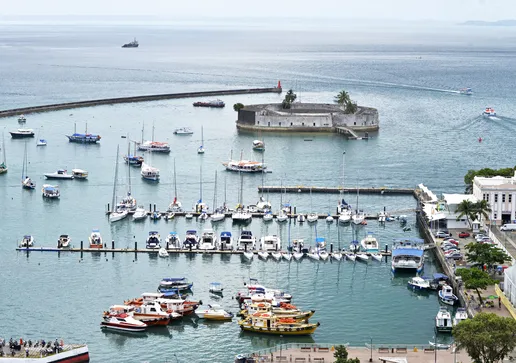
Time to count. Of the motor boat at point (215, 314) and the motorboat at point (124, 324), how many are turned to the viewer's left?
1

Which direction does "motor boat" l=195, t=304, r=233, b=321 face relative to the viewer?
to the viewer's left

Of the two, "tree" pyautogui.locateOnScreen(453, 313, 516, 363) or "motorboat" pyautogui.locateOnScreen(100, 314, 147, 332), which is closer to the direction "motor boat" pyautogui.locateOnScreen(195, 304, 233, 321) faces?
the motorboat

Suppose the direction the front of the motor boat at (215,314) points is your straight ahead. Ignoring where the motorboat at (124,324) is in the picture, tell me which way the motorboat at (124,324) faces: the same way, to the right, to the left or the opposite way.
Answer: the opposite way

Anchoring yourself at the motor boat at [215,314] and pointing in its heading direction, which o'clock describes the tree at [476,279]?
The tree is roughly at 6 o'clock from the motor boat.

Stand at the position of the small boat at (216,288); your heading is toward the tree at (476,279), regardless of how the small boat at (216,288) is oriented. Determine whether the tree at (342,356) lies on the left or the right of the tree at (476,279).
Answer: right
